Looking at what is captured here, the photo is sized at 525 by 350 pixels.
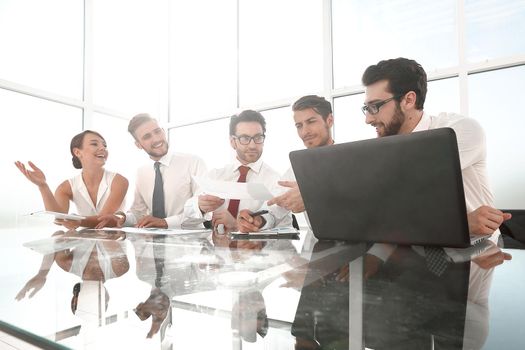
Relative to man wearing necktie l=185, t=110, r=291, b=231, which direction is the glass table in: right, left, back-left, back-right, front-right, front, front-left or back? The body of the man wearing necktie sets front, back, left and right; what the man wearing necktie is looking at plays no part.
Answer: front

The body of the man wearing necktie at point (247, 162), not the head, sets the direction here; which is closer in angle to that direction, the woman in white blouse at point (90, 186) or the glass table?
the glass table

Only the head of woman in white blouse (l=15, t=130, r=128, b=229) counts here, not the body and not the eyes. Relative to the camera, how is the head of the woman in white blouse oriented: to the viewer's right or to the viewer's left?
to the viewer's right

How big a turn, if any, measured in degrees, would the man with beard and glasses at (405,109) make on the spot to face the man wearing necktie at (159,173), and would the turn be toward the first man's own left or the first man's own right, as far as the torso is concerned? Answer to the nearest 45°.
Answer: approximately 45° to the first man's own right

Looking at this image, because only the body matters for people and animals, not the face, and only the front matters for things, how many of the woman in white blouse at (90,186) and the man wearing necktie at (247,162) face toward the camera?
2

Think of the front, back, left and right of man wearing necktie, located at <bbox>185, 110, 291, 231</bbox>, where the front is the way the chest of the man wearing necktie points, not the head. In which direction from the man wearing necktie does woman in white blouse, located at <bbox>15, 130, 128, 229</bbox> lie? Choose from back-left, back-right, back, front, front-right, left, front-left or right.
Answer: right

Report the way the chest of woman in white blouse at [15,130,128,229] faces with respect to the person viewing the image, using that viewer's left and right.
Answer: facing the viewer

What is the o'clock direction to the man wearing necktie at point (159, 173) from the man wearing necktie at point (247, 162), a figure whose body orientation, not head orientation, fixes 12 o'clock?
the man wearing necktie at point (159, 173) is roughly at 4 o'clock from the man wearing necktie at point (247, 162).

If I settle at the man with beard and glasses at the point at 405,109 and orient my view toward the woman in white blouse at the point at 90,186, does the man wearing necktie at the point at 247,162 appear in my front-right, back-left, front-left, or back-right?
front-right

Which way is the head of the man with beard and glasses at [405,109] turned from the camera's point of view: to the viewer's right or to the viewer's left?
to the viewer's left

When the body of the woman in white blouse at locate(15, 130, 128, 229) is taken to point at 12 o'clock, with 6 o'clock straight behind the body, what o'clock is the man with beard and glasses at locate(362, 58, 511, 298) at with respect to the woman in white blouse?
The man with beard and glasses is roughly at 11 o'clock from the woman in white blouse.

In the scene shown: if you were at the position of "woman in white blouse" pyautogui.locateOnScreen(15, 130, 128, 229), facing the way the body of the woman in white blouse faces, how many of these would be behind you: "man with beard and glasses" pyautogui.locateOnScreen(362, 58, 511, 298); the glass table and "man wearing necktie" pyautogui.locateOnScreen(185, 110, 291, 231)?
0

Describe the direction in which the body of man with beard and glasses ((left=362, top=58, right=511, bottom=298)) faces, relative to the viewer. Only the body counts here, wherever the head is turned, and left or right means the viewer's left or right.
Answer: facing the viewer and to the left of the viewer

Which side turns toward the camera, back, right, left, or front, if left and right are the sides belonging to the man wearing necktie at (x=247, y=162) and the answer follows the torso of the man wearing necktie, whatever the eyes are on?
front

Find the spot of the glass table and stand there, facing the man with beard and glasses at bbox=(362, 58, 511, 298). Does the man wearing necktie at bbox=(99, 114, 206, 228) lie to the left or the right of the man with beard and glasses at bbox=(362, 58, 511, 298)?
left
